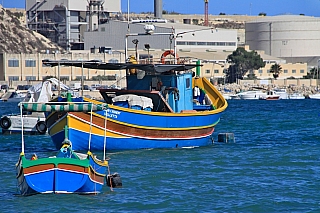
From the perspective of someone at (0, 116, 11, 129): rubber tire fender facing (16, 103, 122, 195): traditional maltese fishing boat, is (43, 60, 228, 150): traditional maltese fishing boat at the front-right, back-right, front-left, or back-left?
front-left

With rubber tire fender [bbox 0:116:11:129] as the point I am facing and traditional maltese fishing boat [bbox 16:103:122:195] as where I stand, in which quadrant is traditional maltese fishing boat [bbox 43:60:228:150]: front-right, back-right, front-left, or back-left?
front-right

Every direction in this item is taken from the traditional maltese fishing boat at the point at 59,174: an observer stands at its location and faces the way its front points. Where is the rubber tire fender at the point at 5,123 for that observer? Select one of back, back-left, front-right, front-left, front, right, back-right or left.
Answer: front

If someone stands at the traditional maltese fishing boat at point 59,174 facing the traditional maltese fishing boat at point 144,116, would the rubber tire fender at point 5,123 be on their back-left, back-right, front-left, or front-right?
front-left

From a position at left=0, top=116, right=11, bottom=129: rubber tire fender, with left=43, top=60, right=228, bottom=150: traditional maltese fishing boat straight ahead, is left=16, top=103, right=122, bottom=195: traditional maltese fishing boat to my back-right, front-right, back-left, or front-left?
front-right
